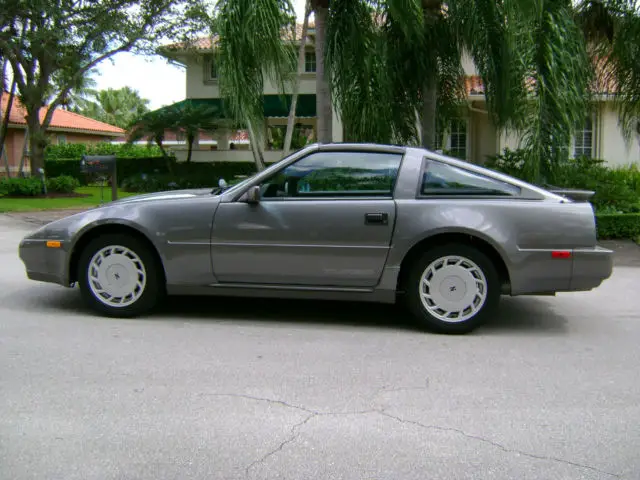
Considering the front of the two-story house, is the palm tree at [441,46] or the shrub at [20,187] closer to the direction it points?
the palm tree

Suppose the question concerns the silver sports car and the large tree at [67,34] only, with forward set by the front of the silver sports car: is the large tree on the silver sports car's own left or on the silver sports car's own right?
on the silver sports car's own right

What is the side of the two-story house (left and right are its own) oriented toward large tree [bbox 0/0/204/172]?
right

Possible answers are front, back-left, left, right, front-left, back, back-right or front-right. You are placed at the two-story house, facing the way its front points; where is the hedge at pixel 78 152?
front-right

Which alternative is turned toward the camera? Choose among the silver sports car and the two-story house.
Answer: the two-story house

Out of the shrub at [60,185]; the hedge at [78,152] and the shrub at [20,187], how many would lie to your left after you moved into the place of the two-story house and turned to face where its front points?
0

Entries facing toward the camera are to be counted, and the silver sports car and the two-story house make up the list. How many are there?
1

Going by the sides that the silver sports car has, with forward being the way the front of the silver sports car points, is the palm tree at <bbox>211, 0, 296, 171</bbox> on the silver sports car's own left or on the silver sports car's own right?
on the silver sports car's own right

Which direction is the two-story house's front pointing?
toward the camera

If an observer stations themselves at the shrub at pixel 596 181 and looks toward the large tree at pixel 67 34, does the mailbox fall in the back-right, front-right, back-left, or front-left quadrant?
front-left

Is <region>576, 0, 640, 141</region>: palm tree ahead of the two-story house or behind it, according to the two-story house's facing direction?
ahead

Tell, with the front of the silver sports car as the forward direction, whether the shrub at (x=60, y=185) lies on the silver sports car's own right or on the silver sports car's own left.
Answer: on the silver sports car's own right

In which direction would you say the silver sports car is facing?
to the viewer's left

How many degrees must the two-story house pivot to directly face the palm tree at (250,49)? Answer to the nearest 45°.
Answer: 0° — it already faces it

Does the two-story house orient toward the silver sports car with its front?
yes
